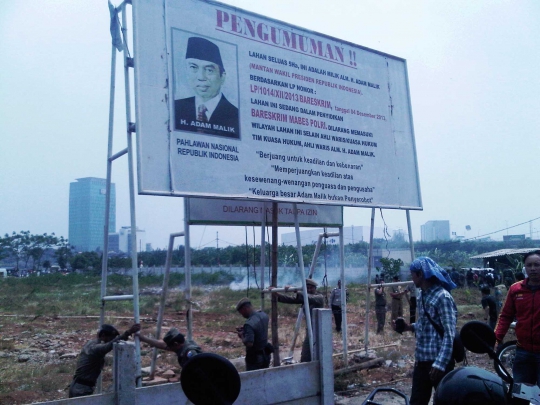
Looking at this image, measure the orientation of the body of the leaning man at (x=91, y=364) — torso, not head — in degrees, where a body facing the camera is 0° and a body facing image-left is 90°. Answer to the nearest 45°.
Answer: approximately 270°

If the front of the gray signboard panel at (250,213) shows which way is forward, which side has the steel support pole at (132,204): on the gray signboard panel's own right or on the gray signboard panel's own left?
on the gray signboard panel's own right

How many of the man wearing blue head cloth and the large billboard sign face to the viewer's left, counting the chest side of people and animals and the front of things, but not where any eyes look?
1

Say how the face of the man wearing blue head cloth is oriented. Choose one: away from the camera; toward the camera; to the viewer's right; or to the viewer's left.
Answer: to the viewer's left

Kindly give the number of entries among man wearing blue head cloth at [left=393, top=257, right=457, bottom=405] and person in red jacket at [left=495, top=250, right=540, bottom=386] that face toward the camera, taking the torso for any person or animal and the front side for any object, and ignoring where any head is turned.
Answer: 1

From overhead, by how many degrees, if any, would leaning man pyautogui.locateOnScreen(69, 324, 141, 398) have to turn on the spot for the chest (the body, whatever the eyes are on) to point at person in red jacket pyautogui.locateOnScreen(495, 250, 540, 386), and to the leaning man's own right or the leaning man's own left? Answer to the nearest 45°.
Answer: approximately 45° to the leaning man's own right

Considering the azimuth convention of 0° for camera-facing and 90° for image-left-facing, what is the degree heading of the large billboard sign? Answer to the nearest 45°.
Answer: approximately 315°

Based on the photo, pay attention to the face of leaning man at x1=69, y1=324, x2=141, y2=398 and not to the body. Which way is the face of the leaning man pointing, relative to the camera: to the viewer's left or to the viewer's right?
to the viewer's right

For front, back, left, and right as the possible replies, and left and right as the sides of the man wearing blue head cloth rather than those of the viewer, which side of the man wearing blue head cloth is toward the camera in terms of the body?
left

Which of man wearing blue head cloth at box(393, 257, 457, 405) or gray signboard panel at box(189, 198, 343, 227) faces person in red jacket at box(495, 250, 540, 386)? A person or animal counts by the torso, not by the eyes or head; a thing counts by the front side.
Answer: the gray signboard panel

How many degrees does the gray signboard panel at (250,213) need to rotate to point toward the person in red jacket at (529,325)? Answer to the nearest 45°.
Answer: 0° — it already faces them

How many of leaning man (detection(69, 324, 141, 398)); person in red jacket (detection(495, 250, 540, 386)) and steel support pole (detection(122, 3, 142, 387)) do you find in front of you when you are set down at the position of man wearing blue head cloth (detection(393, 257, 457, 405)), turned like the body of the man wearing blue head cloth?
2
